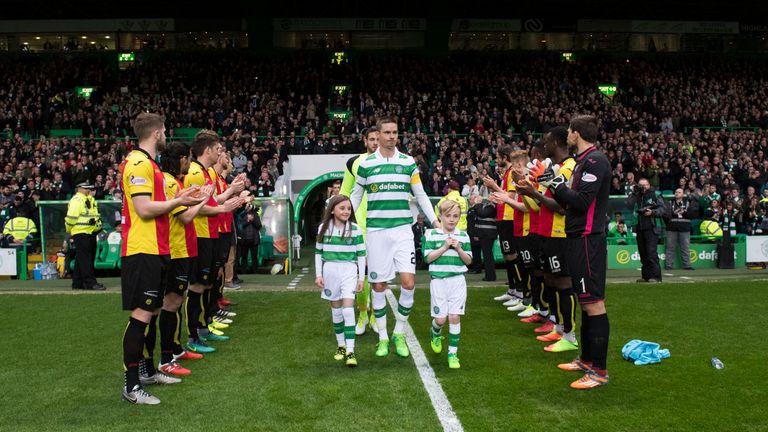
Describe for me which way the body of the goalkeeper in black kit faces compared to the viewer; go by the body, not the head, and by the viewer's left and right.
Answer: facing to the left of the viewer

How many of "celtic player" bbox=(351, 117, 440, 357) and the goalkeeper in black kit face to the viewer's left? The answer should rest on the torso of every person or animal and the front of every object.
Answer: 1

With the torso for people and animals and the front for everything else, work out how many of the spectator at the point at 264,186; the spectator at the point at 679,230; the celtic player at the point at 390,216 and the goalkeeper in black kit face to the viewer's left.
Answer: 1

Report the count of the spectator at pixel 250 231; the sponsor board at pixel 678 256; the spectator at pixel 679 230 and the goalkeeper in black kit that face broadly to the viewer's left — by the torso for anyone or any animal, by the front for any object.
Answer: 1

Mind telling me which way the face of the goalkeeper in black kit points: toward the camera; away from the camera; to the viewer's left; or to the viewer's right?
to the viewer's left

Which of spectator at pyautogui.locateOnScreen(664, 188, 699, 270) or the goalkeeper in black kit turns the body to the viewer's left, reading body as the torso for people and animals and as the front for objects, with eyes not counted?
the goalkeeper in black kit

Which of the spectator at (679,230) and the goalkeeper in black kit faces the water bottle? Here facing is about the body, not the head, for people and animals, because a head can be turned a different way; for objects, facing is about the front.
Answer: the spectator

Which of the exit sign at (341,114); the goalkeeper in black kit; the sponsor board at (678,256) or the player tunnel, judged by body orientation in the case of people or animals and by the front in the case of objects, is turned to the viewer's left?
the goalkeeper in black kit

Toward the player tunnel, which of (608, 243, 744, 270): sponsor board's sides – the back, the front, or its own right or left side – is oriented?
right

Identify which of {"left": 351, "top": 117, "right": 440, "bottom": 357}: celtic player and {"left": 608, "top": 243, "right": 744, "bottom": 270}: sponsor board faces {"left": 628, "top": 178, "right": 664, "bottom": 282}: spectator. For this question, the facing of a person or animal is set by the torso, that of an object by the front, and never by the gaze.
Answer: the sponsor board

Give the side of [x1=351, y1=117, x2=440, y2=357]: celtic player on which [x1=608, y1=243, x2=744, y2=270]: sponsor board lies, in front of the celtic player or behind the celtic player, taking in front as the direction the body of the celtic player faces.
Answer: behind

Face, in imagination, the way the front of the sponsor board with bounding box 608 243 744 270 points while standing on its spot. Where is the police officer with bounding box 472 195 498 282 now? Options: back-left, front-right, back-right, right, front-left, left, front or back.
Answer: front-right

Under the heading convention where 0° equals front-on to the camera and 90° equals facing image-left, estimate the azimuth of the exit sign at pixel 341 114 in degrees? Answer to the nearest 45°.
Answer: approximately 0°

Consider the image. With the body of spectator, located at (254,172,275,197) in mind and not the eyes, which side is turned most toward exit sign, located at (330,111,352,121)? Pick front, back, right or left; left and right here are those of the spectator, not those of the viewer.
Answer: back

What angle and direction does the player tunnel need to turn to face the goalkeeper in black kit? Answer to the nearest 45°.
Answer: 0° — it already faces them

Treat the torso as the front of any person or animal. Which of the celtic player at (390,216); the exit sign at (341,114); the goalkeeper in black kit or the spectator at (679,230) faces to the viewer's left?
the goalkeeper in black kit

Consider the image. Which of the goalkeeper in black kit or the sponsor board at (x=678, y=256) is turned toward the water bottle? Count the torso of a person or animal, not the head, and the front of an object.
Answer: the sponsor board
